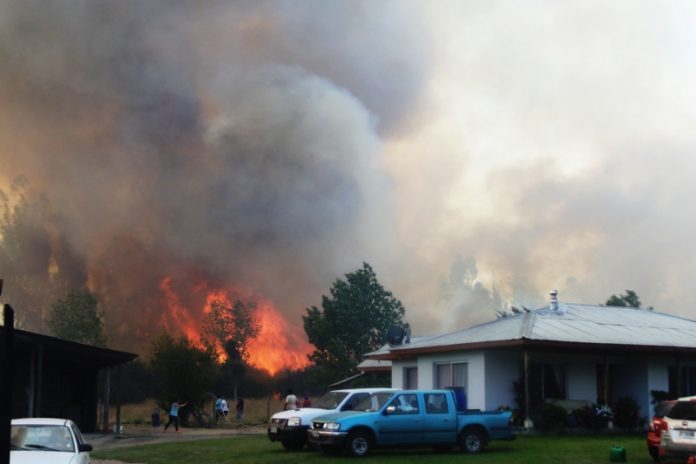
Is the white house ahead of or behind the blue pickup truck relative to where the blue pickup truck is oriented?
behind

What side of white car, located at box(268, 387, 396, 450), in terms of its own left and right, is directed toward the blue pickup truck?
left

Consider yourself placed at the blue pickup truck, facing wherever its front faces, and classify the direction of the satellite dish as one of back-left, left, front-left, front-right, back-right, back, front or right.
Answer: back-right

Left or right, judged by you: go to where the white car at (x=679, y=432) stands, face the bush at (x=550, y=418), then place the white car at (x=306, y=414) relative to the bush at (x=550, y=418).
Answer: left

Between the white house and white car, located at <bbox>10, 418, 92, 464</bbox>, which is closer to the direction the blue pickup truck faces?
the white car

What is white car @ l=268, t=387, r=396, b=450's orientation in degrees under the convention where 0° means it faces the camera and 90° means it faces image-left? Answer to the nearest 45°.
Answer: approximately 45°

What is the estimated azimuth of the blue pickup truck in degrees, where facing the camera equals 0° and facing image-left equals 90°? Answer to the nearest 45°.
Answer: approximately 45°

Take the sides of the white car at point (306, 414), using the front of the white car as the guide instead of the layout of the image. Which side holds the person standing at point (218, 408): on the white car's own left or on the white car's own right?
on the white car's own right

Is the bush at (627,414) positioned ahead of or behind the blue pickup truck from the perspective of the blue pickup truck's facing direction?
behind
